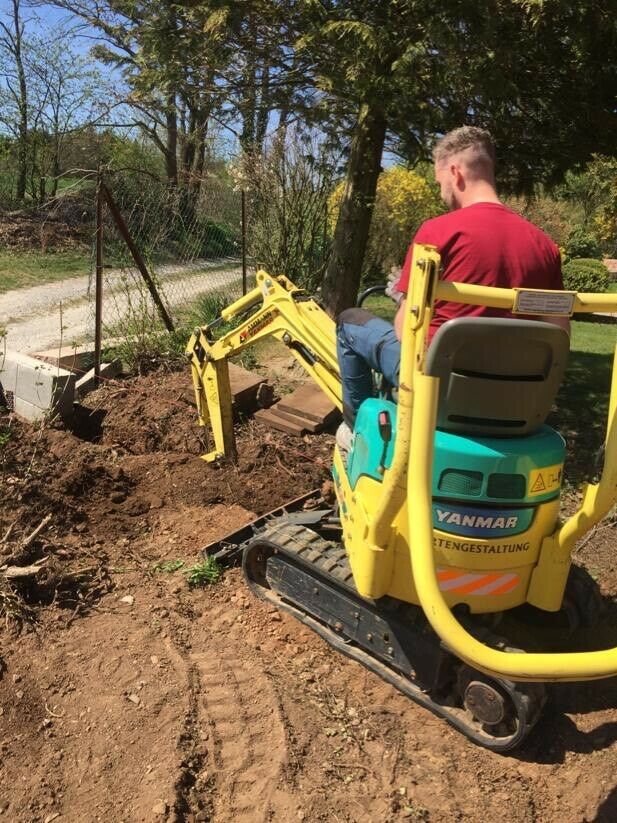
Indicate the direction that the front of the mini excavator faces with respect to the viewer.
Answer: facing away from the viewer and to the left of the viewer

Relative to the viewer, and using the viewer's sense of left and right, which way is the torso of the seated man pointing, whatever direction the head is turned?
facing away from the viewer and to the left of the viewer

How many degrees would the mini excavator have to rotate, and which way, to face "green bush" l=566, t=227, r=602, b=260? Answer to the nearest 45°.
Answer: approximately 45° to its right

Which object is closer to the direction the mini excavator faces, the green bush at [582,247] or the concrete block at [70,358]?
the concrete block

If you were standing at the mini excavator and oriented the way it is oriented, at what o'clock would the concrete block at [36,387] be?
The concrete block is roughly at 12 o'clock from the mini excavator.

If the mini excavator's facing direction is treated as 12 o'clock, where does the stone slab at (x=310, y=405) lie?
The stone slab is roughly at 1 o'clock from the mini excavator.

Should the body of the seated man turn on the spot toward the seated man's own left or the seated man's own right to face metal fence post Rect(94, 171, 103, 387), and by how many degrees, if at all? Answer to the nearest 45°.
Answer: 0° — they already face it

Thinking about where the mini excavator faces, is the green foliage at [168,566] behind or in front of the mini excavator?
in front
